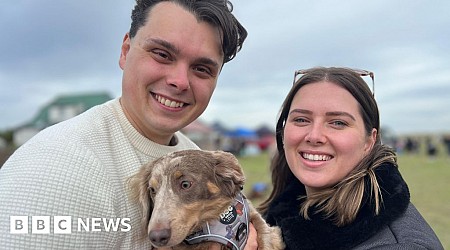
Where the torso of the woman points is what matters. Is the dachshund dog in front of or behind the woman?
in front

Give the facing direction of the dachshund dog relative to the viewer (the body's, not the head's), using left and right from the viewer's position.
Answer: facing the viewer and to the left of the viewer

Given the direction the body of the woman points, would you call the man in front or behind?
in front

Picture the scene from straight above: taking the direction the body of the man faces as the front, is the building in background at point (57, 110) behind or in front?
behind

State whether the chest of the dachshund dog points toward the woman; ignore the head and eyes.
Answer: no

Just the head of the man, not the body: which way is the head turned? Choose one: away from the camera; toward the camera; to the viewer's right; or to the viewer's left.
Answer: toward the camera

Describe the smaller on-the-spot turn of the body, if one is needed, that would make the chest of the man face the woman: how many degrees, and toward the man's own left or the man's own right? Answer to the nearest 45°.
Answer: approximately 45° to the man's own left

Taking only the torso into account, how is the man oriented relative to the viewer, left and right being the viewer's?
facing the viewer and to the right of the viewer

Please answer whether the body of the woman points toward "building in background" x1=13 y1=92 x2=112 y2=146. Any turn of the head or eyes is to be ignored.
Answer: no

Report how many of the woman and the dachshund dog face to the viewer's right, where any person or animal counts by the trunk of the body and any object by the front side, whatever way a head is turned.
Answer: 0

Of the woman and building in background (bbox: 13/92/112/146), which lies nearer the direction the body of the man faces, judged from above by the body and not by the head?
the woman
